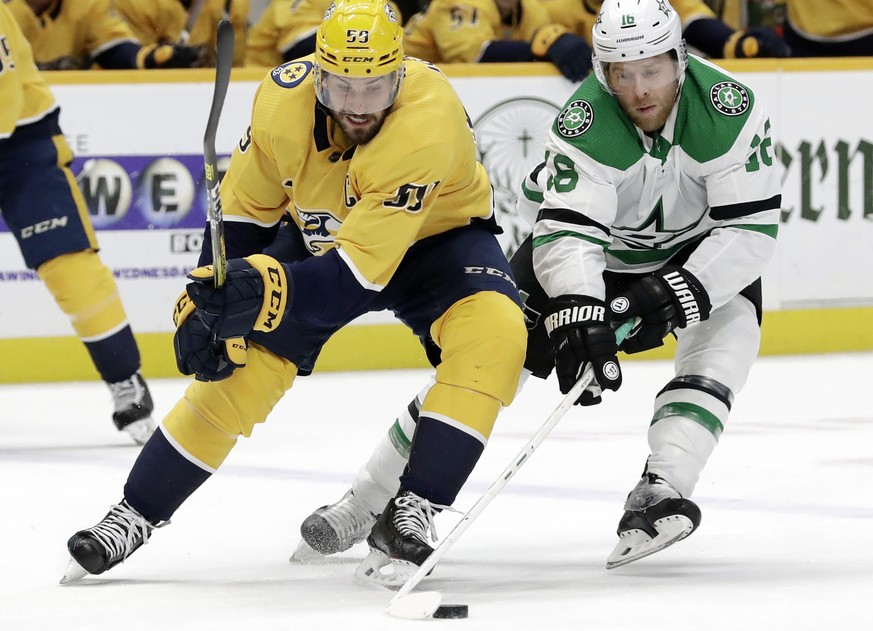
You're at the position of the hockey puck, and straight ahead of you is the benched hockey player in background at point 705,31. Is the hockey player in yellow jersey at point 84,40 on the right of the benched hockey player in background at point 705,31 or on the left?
left

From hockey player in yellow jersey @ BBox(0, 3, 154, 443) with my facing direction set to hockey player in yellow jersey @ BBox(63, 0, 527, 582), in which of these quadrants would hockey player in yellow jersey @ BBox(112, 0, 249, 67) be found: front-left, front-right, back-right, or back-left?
back-left

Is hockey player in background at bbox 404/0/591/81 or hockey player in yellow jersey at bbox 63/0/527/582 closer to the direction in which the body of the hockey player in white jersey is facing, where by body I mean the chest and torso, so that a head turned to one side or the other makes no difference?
the hockey player in yellow jersey

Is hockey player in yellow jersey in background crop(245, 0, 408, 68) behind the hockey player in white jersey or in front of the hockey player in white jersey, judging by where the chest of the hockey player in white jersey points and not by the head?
behind

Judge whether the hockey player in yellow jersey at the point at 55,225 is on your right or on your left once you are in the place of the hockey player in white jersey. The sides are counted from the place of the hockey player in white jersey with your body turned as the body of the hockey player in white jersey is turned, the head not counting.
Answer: on your right

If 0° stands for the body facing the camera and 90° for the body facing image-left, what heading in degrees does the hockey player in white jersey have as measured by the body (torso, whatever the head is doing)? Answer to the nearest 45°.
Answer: approximately 0°

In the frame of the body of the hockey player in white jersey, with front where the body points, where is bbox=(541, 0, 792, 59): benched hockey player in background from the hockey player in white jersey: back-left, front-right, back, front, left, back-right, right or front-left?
back

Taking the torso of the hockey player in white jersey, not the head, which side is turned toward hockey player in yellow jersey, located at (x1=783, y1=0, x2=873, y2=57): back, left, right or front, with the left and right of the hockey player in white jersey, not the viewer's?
back

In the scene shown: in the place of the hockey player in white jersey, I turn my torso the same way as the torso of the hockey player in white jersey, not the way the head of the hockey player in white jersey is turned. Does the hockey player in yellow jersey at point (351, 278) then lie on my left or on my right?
on my right

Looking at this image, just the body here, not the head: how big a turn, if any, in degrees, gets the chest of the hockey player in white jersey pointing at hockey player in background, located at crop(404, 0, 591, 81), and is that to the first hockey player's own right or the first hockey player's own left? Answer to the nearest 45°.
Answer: approximately 180°

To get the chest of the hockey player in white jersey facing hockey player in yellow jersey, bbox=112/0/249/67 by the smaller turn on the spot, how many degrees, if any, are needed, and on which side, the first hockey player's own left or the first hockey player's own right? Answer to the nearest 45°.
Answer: approximately 135° to the first hockey player's own right
